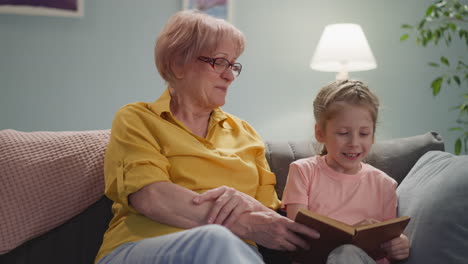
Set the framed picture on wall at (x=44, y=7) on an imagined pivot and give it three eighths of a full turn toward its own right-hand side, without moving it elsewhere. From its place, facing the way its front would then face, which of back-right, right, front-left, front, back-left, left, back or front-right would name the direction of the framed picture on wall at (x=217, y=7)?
back-right

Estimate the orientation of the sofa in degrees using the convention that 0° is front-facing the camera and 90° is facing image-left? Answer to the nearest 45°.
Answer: approximately 0°

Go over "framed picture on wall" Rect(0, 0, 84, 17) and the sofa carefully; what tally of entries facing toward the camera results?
2

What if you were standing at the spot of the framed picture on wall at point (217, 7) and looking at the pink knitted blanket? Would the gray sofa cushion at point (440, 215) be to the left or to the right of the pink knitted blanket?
left

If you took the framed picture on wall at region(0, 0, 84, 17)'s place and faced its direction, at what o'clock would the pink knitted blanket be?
The pink knitted blanket is roughly at 12 o'clock from the framed picture on wall.

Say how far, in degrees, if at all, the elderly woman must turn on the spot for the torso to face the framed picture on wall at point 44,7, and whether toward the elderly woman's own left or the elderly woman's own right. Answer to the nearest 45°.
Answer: approximately 180°

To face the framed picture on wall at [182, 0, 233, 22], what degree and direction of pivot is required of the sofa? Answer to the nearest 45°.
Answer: approximately 180°

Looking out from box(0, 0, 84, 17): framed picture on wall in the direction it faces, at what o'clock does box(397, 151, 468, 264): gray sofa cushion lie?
The gray sofa cushion is roughly at 11 o'clock from the framed picture on wall.

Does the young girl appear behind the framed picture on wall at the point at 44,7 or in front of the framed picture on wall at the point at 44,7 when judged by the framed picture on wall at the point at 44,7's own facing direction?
in front

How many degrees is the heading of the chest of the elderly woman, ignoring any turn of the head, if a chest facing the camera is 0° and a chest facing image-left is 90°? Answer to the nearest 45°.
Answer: approximately 315°
